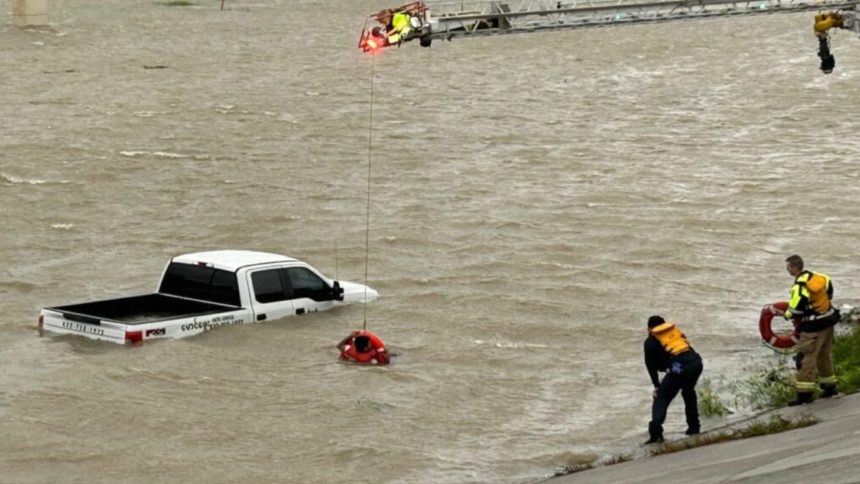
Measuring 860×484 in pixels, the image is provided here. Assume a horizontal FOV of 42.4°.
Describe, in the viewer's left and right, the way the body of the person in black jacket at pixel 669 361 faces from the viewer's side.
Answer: facing away from the viewer and to the left of the viewer

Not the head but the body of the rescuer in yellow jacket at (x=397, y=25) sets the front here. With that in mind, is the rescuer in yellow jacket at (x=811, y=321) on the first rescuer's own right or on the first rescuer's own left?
on the first rescuer's own left

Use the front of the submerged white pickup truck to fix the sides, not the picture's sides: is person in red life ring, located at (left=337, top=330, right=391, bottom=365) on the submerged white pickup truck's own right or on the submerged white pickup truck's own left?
on the submerged white pickup truck's own right

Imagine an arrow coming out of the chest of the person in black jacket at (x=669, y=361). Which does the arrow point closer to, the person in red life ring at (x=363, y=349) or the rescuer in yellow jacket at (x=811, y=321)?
the person in red life ring

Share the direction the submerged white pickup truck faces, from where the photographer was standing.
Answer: facing away from the viewer and to the right of the viewer

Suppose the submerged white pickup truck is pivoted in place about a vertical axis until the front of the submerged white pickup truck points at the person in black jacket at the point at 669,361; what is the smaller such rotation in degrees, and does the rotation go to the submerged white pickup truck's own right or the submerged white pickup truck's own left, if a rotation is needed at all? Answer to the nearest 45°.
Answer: approximately 90° to the submerged white pickup truck's own right
